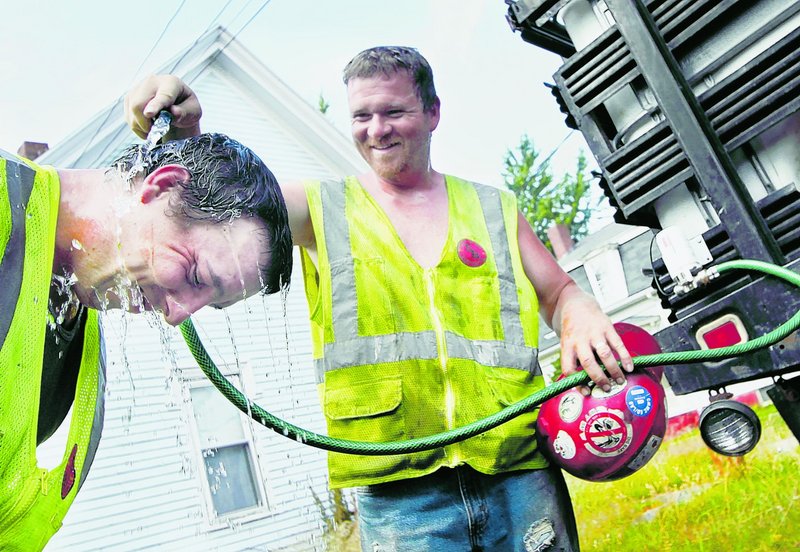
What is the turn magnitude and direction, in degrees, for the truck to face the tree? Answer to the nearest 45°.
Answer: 0° — it already faces it

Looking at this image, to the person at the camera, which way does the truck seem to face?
facing away from the viewer
